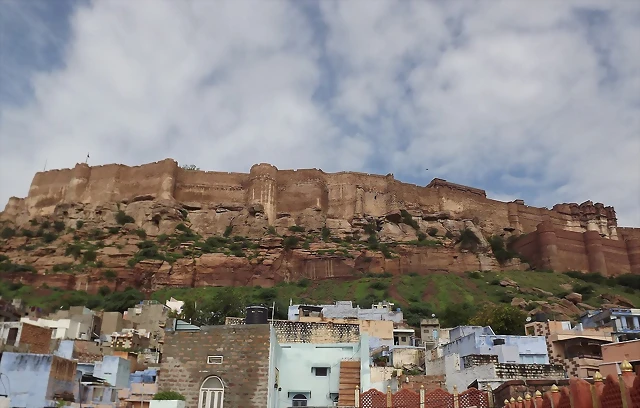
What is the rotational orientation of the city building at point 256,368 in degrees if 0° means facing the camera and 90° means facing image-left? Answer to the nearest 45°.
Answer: approximately 0°

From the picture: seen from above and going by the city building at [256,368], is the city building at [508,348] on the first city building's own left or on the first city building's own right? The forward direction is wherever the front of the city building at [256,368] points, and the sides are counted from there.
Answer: on the first city building's own left

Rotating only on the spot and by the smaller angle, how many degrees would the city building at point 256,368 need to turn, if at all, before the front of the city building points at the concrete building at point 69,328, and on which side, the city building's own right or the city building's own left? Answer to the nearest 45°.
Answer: approximately 135° to the city building's own right

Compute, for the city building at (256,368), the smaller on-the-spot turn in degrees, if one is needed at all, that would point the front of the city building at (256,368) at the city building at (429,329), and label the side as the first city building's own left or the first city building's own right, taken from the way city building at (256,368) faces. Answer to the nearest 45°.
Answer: approximately 135° to the first city building's own left

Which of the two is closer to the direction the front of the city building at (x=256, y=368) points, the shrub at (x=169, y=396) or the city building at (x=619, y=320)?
the shrub

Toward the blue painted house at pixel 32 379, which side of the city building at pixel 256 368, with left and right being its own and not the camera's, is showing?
right

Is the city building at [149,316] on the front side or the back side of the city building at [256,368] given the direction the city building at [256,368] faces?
on the back side

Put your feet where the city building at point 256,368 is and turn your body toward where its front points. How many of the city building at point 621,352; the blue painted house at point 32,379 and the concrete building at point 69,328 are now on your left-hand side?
1

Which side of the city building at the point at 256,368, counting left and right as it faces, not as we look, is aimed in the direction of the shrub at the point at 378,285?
back

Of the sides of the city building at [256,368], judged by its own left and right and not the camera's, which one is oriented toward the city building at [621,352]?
left

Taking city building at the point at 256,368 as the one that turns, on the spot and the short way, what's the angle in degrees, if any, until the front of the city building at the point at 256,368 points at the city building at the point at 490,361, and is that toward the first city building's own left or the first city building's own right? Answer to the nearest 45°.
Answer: approximately 90° to the first city building's own left

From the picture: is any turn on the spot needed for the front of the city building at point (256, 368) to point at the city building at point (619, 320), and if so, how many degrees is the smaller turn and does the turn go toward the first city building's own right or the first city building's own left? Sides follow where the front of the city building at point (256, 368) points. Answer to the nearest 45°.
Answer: approximately 135° to the first city building's own left
